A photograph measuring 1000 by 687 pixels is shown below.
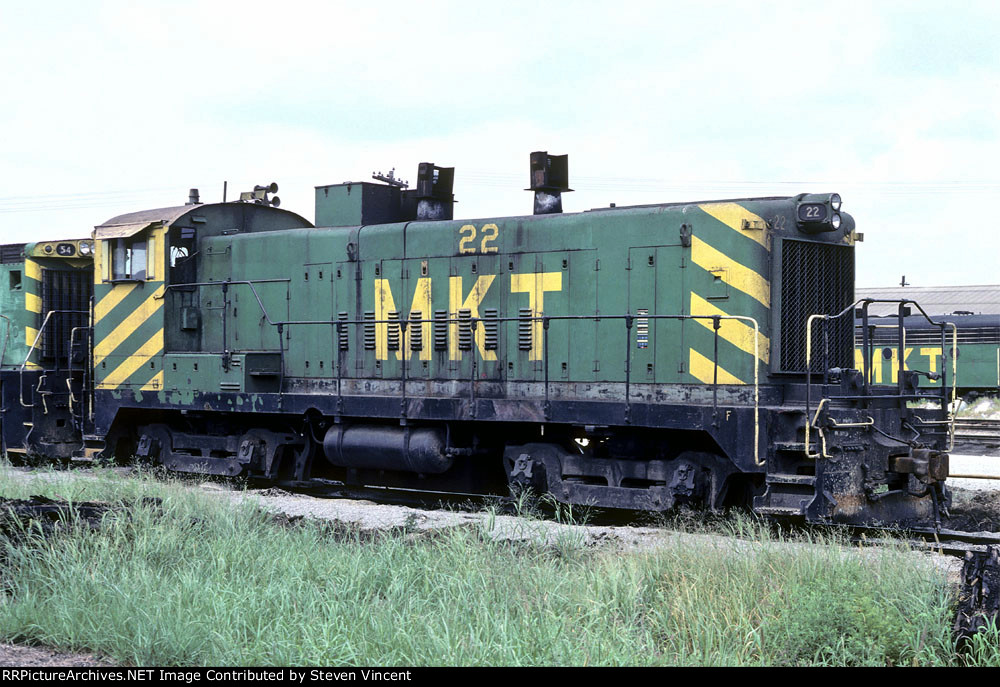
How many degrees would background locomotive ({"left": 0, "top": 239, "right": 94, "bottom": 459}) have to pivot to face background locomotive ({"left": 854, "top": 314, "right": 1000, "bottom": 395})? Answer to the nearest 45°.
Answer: approximately 45° to its left

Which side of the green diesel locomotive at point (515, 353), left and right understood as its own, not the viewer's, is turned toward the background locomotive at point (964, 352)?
left

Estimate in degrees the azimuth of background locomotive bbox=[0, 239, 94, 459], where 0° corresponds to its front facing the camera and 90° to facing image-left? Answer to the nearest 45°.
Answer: approximately 315°

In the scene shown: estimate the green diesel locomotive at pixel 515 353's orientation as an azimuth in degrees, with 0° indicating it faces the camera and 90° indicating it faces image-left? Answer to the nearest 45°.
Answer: approximately 315°
